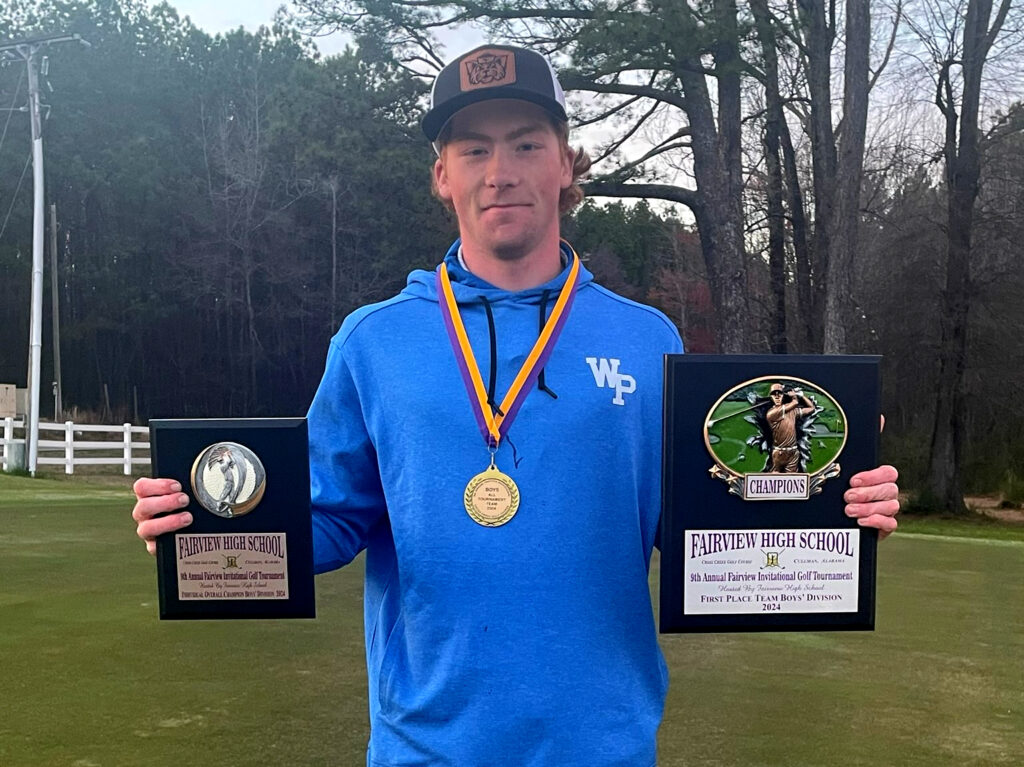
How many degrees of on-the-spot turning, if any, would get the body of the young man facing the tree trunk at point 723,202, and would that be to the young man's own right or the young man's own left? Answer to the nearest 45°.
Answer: approximately 180°

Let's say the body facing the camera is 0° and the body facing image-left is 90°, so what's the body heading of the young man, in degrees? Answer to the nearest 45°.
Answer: approximately 0°

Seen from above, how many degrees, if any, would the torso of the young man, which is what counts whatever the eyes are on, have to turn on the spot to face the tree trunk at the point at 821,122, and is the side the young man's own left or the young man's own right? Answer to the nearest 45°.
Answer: approximately 180°

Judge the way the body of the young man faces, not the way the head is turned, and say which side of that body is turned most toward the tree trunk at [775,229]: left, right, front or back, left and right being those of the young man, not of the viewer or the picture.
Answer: back

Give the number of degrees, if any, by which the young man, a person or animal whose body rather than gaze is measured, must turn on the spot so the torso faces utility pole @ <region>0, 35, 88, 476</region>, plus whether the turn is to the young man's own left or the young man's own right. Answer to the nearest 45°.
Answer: approximately 135° to the young man's own right

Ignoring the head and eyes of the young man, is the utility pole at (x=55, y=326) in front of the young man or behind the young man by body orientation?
behind

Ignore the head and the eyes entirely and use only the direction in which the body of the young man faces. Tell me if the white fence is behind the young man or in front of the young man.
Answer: behind
